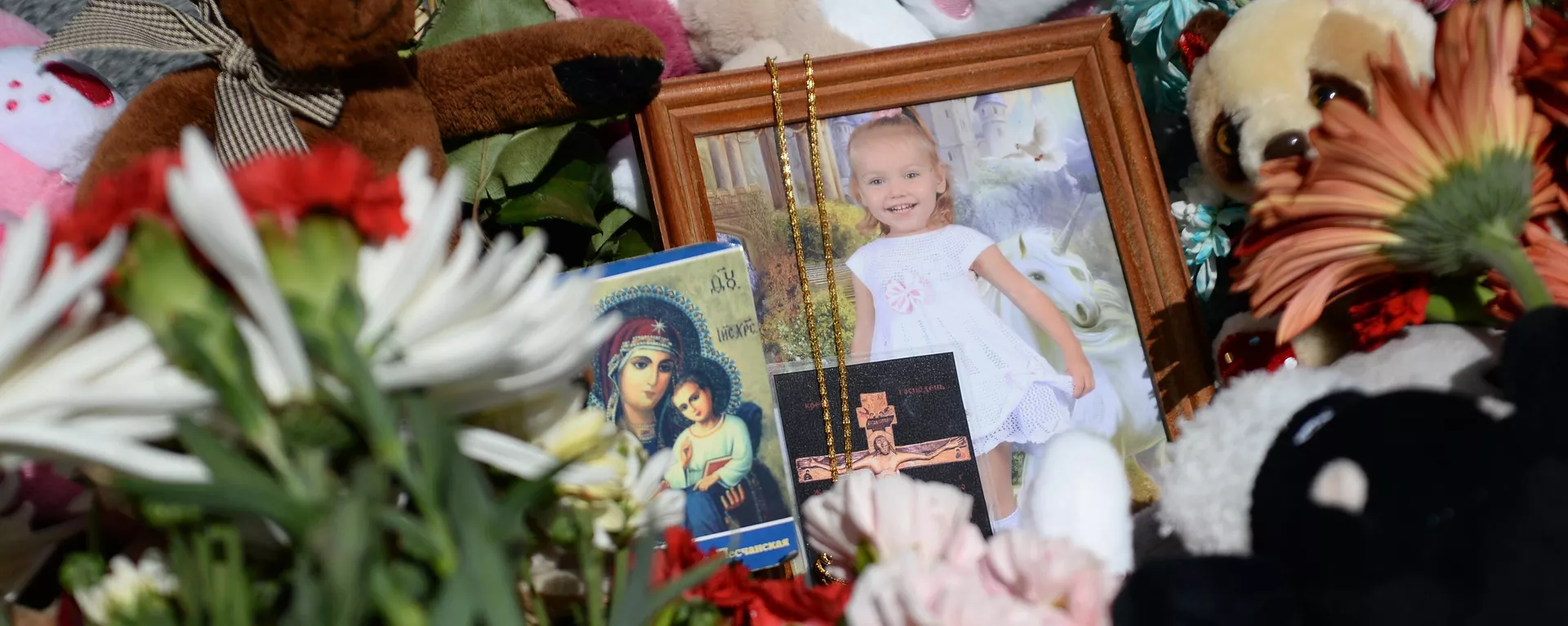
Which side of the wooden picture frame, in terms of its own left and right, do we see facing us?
front

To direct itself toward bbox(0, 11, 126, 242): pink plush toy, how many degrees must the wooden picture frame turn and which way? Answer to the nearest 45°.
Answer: approximately 90° to its right

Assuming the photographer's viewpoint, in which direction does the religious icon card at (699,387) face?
facing the viewer

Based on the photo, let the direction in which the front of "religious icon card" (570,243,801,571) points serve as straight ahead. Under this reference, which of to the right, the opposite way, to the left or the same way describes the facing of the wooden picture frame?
the same way
